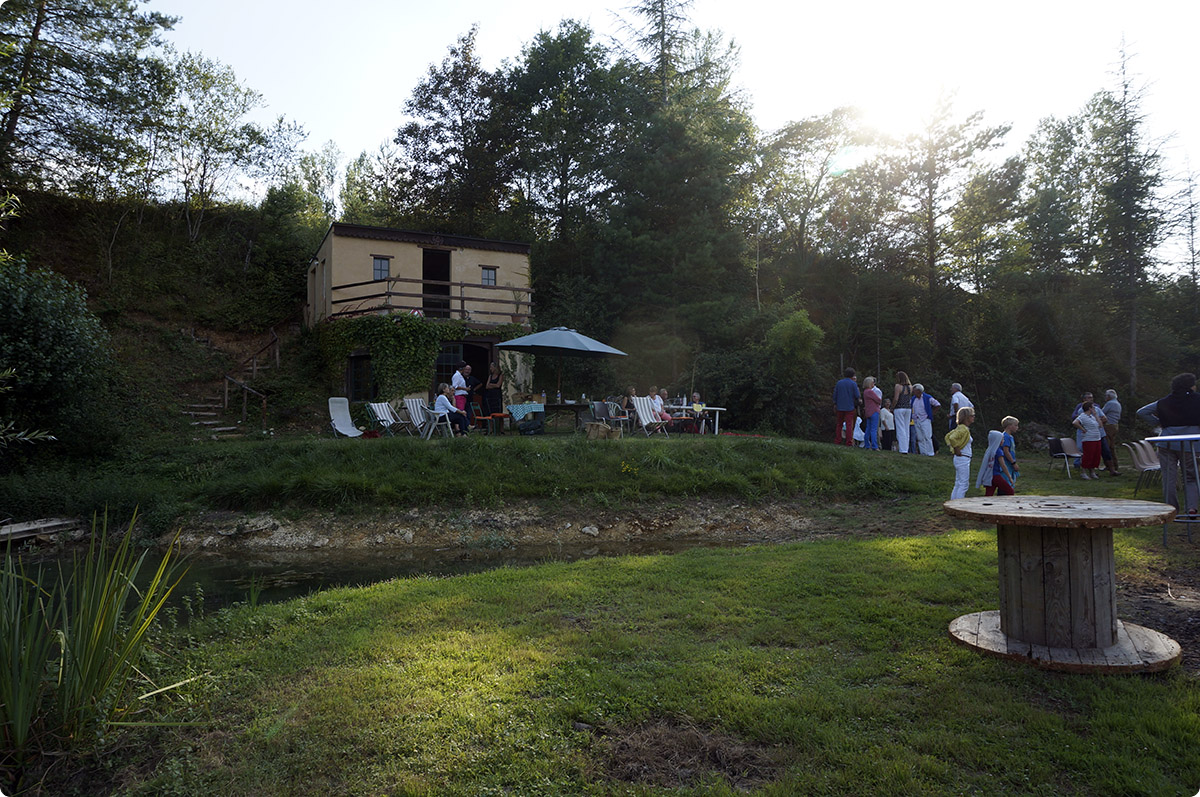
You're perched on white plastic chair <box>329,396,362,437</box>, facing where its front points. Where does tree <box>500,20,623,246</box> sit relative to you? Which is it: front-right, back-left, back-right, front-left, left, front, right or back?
left

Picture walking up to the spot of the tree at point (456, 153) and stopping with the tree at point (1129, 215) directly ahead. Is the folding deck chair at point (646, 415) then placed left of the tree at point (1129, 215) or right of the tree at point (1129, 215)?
right

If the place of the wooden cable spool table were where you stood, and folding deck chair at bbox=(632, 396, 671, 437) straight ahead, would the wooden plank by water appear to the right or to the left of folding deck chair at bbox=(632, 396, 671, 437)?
left

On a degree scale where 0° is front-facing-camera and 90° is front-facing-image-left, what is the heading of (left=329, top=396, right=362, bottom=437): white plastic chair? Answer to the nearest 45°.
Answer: approximately 315°

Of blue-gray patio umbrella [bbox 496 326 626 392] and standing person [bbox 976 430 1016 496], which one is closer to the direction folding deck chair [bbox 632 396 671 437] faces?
the standing person

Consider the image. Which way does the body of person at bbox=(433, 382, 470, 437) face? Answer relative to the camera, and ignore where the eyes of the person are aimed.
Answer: to the viewer's right
